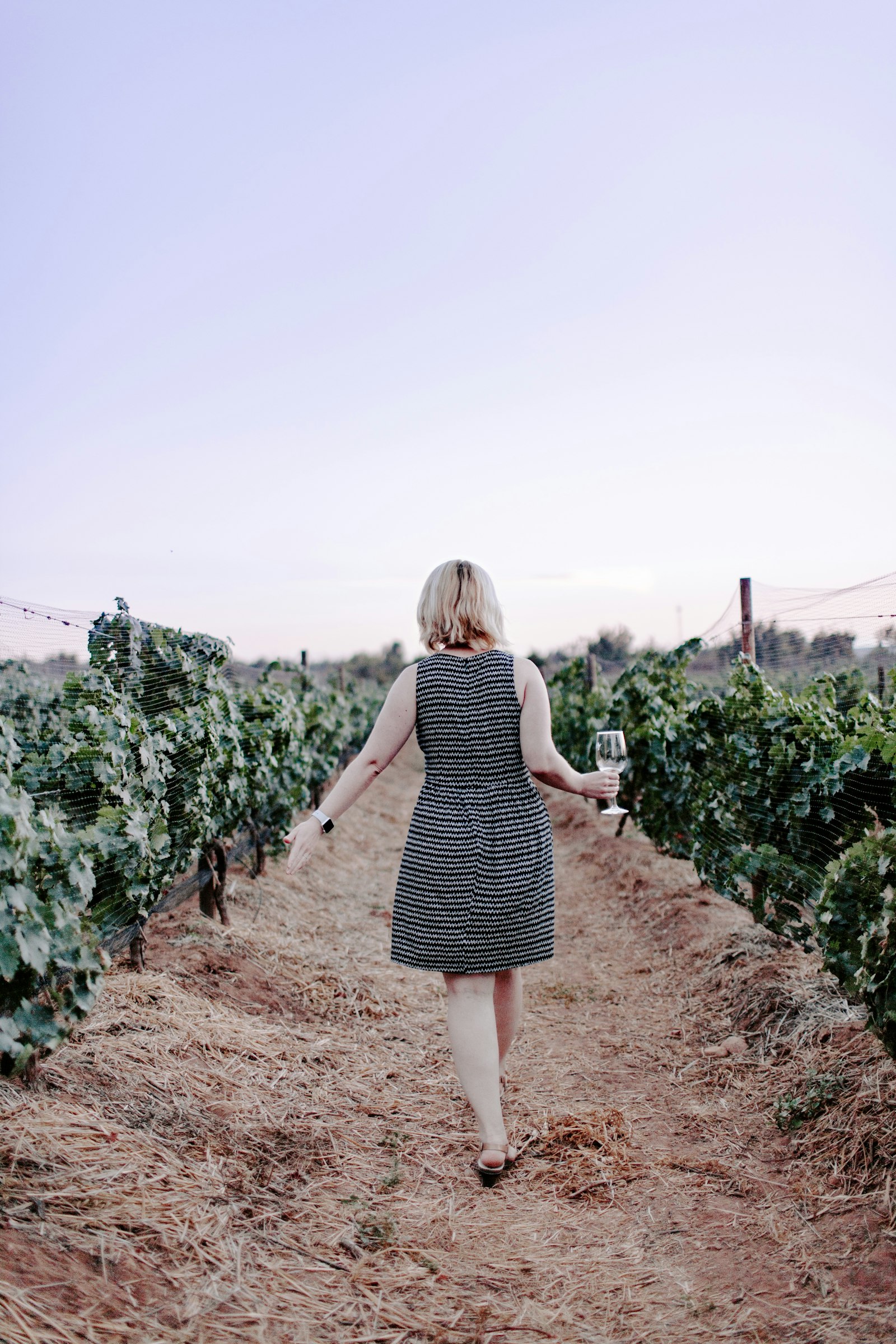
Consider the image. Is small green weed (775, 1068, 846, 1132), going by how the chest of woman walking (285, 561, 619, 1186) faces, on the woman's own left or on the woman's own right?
on the woman's own right

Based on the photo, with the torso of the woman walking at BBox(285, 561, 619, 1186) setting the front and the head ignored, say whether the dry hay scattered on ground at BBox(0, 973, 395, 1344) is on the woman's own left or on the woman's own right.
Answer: on the woman's own left

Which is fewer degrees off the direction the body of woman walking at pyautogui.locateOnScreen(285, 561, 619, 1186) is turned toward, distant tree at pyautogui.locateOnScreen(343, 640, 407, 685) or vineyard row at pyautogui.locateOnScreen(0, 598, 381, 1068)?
the distant tree

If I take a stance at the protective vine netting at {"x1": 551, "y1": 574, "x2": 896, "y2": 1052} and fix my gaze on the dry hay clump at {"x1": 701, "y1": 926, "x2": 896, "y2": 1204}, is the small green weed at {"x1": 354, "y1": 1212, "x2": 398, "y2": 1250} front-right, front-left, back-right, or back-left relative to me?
front-right

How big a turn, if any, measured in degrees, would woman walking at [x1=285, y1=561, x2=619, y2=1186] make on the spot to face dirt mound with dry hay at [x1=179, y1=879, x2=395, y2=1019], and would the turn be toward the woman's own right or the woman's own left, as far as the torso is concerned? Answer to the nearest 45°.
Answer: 0° — they already face it

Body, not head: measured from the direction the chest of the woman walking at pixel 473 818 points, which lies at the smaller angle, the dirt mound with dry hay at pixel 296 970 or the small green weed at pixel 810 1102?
the dirt mound with dry hay

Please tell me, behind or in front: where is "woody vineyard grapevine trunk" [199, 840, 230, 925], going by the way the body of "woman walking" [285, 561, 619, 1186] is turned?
in front

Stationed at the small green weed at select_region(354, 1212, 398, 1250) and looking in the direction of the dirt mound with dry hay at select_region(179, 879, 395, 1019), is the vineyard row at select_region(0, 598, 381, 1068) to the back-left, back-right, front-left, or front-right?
front-left

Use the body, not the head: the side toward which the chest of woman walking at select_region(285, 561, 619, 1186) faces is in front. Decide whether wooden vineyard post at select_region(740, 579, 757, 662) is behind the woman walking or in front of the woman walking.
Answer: in front

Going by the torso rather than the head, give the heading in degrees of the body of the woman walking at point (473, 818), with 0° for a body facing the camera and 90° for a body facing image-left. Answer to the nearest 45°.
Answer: approximately 180°

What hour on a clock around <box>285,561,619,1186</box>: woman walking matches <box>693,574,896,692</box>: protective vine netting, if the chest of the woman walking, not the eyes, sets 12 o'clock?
The protective vine netting is roughly at 1 o'clock from the woman walking.

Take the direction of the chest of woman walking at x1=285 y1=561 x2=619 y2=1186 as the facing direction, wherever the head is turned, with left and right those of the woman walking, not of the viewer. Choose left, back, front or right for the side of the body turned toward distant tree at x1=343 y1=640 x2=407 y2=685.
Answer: front
